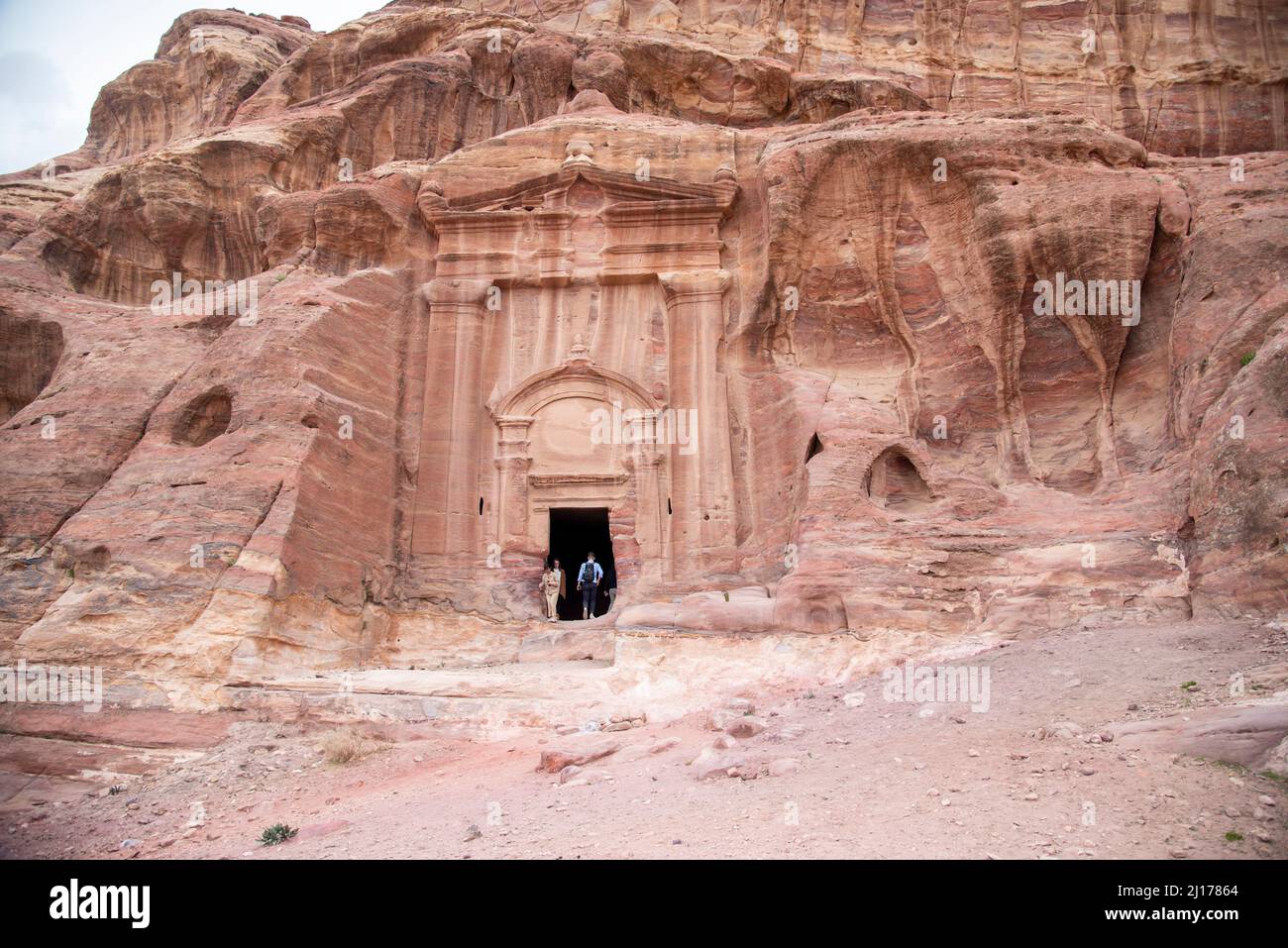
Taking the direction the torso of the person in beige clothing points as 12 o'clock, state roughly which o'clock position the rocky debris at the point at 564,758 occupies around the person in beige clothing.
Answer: The rocky debris is roughly at 12 o'clock from the person in beige clothing.

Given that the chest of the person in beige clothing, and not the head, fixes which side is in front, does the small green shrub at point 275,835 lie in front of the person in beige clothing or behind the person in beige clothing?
in front

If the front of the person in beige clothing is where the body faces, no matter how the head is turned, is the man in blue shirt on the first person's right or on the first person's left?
on the first person's left

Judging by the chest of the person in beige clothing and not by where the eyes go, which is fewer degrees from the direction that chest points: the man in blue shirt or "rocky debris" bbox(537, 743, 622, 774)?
the rocky debris

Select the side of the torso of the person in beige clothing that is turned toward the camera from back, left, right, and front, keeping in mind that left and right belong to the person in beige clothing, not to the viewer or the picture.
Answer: front
